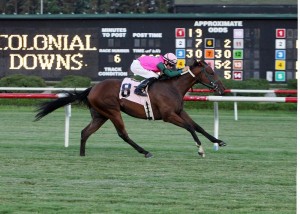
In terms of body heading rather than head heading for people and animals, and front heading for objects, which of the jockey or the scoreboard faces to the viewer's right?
the jockey

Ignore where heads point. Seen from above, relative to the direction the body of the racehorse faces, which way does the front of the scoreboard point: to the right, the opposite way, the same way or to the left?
to the right

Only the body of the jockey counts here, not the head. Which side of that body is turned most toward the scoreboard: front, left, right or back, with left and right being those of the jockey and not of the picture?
left

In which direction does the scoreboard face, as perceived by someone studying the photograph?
facing the viewer

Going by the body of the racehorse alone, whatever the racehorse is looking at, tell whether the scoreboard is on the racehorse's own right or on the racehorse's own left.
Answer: on the racehorse's own left

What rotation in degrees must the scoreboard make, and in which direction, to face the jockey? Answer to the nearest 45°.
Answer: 0° — it already faces them

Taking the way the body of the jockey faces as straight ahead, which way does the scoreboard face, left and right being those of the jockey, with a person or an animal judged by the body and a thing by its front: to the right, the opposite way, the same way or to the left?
to the right

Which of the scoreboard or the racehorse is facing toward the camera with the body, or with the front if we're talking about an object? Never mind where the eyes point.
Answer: the scoreboard

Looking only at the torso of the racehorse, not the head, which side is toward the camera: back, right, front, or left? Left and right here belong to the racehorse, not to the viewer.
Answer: right

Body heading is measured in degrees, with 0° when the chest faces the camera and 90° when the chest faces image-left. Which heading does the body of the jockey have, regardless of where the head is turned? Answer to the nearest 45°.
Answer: approximately 270°

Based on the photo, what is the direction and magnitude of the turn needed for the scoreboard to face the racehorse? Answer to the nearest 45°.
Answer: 0° — it already faces it
